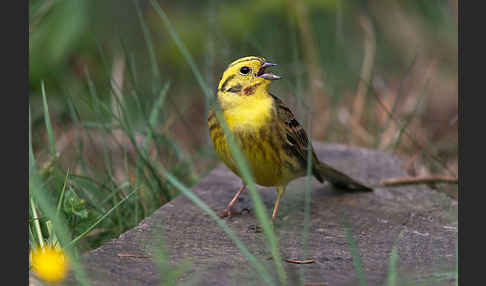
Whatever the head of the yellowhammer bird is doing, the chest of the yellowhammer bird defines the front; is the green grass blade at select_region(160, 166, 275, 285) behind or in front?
in front

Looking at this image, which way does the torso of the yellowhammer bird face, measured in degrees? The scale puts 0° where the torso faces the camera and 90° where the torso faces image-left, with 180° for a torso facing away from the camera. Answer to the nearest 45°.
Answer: approximately 45°

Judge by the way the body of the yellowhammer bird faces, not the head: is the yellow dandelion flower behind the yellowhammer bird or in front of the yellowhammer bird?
in front
